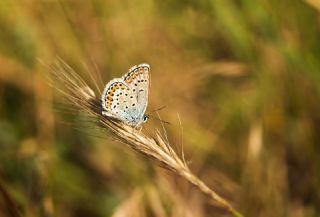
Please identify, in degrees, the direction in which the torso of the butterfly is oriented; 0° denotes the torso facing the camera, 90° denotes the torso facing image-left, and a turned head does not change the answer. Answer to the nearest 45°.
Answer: approximately 270°
